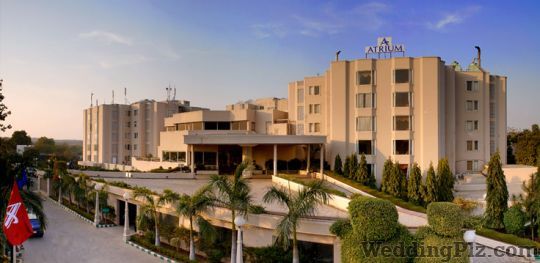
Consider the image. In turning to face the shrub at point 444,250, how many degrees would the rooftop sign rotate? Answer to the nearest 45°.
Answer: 0° — it already faces it

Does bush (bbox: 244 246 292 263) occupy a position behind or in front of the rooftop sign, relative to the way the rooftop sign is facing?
in front

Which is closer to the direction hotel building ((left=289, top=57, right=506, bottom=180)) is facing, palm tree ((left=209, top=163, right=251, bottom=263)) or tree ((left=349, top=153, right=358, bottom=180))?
the palm tree

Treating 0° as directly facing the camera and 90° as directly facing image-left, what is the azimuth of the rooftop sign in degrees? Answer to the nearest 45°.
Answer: approximately 0°

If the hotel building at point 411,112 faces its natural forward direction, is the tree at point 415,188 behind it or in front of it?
in front

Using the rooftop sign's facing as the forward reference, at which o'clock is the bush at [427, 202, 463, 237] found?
The bush is roughly at 12 o'clock from the rooftop sign.

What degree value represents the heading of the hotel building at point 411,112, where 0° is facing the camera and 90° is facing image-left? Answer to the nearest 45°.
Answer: approximately 0°
